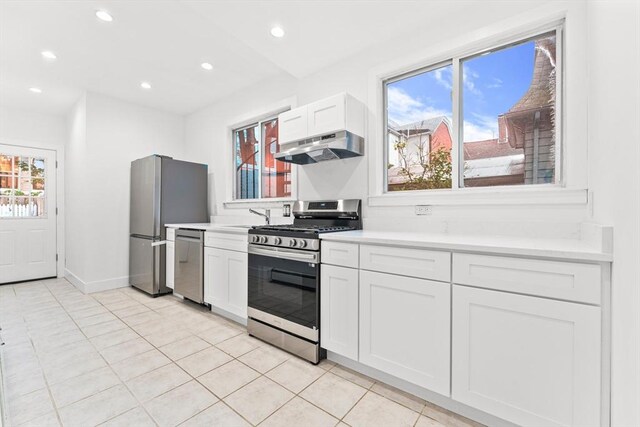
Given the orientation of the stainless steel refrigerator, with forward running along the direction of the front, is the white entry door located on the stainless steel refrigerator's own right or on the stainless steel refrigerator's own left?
on the stainless steel refrigerator's own right

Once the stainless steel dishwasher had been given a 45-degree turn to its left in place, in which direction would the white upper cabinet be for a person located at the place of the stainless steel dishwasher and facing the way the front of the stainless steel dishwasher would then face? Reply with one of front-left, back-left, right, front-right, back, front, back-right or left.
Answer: front-left

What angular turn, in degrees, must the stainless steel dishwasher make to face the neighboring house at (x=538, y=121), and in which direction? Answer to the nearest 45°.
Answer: approximately 180°

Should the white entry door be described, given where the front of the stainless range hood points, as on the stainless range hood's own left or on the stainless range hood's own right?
on the stainless range hood's own right

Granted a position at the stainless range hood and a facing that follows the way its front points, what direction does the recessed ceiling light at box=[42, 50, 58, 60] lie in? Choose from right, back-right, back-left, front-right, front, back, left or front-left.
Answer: front-right

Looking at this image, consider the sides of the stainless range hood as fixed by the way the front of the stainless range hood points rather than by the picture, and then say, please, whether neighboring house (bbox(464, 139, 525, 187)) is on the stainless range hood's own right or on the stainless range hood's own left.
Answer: on the stainless range hood's own left

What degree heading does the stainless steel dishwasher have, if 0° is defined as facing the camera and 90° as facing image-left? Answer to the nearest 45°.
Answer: approximately 45°

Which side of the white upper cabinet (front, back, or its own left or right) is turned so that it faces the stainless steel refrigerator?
right

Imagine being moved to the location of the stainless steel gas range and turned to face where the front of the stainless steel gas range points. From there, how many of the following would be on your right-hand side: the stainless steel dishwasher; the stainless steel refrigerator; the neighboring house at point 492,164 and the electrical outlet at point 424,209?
2

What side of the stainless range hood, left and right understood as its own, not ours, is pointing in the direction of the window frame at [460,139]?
left
